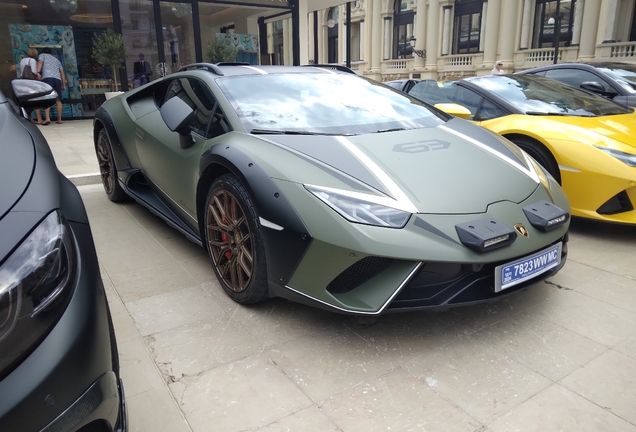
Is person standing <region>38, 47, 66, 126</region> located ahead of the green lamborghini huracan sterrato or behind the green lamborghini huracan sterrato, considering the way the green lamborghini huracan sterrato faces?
behind

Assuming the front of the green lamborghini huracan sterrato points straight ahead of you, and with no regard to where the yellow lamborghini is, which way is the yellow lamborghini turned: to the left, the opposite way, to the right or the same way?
the same way

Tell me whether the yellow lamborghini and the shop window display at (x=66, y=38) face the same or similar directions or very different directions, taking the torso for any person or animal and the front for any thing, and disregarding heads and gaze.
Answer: same or similar directions

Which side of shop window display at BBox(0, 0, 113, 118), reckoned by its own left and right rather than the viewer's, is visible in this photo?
front

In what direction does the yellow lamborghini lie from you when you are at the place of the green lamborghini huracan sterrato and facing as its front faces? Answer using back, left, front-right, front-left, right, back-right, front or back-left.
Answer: left

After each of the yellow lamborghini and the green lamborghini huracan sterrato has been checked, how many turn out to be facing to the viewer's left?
0

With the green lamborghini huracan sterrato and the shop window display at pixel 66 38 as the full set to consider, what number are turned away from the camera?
0

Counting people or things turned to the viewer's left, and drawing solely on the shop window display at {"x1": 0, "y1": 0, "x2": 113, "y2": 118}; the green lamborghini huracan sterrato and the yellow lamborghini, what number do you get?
0

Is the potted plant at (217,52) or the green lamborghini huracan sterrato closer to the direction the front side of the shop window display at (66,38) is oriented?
the green lamborghini huracan sterrato

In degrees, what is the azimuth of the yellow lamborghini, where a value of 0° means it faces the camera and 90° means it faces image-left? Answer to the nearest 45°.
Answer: approximately 315°

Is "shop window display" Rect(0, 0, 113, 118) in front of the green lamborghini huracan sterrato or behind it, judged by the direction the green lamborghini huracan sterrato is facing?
behind

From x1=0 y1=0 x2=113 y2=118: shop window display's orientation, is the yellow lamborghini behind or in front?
in front

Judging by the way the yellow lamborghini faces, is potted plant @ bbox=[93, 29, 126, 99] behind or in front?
behind

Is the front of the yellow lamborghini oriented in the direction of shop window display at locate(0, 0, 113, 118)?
no

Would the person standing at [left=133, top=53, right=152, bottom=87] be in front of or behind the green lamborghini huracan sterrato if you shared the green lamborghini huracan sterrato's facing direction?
behind

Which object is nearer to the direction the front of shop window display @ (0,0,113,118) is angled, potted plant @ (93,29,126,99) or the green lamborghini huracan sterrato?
the green lamborghini huracan sterrato

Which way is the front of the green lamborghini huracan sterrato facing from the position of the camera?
facing the viewer and to the right of the viewer

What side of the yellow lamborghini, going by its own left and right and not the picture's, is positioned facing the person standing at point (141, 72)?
back
